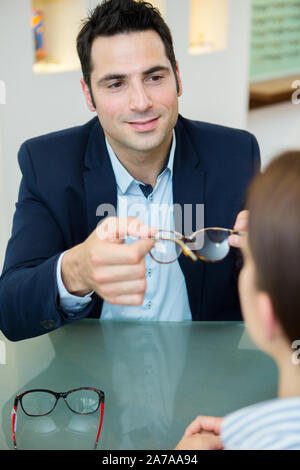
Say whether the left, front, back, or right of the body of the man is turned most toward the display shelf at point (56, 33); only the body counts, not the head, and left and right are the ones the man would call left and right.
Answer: back

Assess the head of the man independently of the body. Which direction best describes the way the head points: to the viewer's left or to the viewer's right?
to the viewer's right

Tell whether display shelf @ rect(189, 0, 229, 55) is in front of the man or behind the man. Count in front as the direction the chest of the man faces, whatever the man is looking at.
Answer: behind

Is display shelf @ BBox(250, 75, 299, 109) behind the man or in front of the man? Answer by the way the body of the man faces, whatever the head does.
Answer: behind

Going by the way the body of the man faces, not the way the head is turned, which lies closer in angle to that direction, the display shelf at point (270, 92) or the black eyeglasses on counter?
the black eyeglasses on counter

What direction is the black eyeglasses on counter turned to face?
away from the camera

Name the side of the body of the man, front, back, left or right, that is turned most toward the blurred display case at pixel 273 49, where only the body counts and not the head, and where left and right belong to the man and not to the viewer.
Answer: back

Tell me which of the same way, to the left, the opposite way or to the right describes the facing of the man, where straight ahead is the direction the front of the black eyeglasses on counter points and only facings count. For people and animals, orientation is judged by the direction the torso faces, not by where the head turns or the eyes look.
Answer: the opposite way
